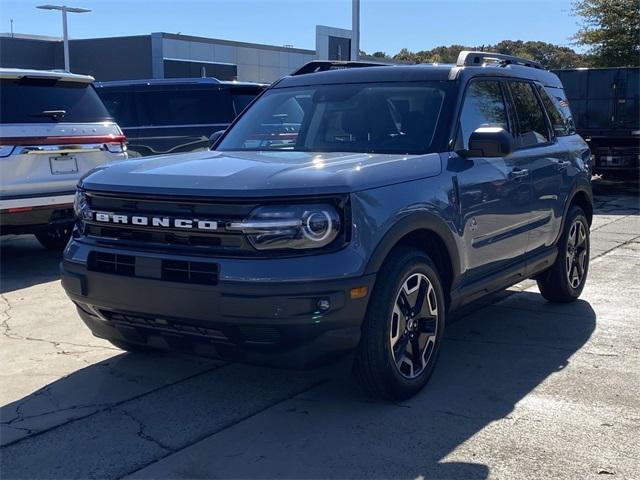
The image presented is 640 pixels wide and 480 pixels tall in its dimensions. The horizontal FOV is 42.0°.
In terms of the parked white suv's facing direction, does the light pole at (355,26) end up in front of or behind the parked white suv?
in front

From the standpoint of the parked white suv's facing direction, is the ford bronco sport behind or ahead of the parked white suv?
behind

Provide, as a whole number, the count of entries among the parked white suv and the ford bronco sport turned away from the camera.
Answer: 1

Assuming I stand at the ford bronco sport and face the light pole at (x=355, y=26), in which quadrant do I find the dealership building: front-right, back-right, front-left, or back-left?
front-left

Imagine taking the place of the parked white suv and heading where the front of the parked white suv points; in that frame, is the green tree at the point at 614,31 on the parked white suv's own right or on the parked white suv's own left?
on the parked white suv's own right

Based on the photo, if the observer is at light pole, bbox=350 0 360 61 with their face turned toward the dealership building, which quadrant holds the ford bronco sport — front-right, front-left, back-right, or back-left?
back-left

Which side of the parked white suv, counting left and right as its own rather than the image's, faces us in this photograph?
back

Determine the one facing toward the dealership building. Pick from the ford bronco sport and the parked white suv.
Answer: the parked white suv

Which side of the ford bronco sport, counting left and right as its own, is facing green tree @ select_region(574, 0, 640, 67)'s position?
back

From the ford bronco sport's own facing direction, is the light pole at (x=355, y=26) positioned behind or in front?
behind

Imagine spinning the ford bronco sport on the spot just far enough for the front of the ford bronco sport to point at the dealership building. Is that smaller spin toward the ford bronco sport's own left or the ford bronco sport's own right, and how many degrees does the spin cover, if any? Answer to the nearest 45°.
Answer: approximately 135° to the ford bronco sport's own right

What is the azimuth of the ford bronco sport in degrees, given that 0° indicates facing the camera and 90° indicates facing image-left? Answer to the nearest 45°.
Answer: approximately 45°

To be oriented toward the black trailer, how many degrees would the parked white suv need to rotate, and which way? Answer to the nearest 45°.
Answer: approximately 45° to its right

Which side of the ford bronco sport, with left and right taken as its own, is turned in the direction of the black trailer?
back

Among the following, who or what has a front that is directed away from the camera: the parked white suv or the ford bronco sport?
the parked white suv
